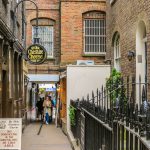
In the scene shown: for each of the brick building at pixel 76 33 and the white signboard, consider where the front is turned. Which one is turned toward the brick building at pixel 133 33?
the brick building at pixel 76 33

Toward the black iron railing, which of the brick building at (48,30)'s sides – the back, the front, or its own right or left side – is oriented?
front

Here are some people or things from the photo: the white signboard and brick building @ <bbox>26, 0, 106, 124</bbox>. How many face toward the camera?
2

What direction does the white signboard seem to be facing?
toward the camera

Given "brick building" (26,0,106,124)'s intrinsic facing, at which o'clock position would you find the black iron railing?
The black iron railing is roughly at 12 o'clock from the brick building.

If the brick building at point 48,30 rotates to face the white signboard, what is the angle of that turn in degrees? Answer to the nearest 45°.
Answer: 0° — it already faces it

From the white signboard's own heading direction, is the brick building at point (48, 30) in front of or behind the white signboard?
behind

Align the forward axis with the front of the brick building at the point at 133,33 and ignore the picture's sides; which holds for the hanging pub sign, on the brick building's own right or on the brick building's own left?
on the brick building's own right

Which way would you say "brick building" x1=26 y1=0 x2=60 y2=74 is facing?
toward the camera
